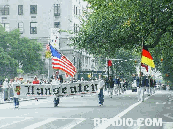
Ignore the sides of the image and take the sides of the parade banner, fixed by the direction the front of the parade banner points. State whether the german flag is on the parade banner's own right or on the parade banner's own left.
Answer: on the parade banner's own left

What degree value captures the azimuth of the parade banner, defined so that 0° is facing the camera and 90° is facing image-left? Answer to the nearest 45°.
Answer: approximately 0°
